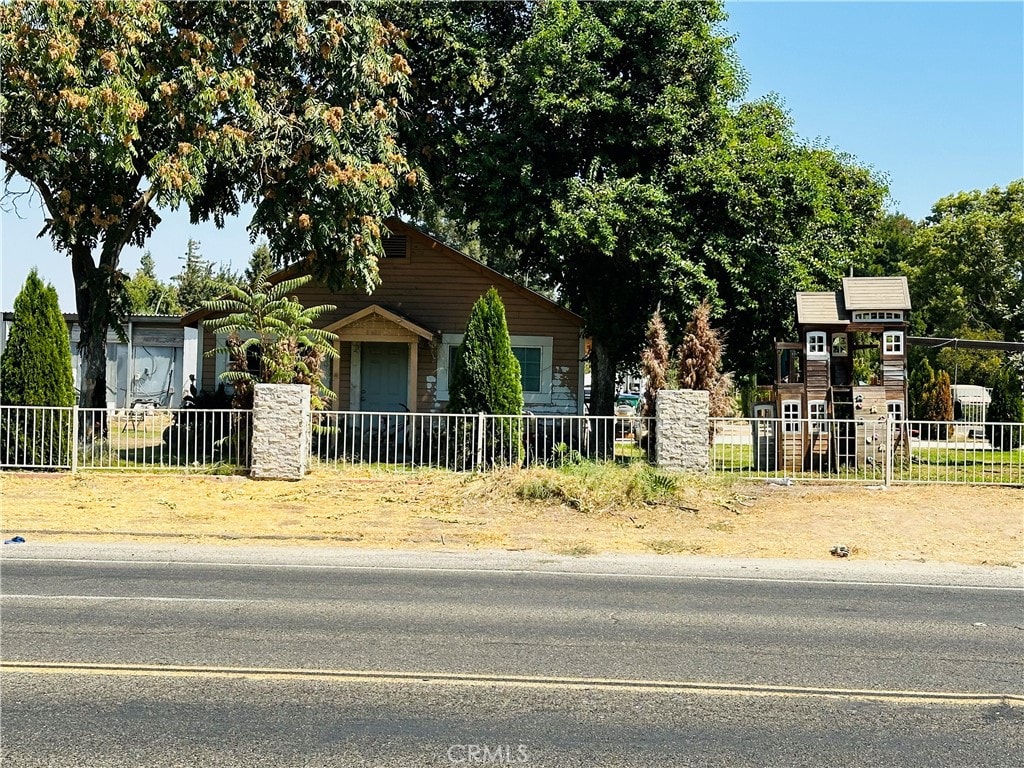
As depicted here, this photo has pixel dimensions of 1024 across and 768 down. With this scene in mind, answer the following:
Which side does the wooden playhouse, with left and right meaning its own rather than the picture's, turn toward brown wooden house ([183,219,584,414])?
right

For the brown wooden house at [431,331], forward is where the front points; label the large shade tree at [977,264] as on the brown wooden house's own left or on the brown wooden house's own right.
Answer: on the brown wooden house's own left

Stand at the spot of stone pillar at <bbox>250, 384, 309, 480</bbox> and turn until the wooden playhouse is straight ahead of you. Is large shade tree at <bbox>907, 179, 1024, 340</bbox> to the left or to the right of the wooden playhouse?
left

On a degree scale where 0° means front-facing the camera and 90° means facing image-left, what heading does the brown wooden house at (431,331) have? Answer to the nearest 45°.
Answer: approximately 0°

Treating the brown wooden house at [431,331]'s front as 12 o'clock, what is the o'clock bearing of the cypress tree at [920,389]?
The cypress tree is roughly at 8 o'clock from the brown wooden house.

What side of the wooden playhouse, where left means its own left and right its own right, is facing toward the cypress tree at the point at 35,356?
right

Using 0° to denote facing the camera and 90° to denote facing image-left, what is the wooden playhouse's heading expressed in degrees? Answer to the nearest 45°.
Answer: approximately 0°

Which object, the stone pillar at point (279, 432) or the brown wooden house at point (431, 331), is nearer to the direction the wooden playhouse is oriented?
the stone pillar

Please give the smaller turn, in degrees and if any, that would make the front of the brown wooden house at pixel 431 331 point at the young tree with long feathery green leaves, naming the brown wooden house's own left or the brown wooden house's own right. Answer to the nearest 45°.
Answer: approximately 45° to the brown wooden house's own right
